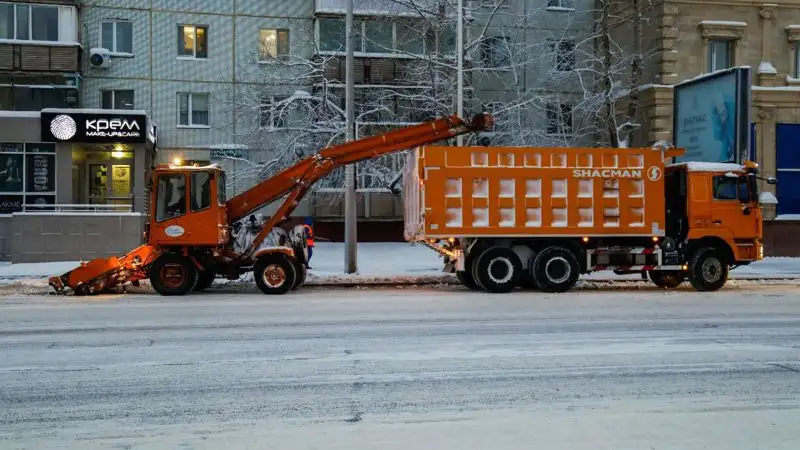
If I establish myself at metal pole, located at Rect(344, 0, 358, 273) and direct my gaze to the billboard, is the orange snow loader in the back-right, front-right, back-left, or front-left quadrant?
back-right

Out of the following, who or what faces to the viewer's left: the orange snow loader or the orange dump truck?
the orange snow loader

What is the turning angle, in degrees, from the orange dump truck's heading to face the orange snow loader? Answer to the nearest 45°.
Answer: approximately 180°

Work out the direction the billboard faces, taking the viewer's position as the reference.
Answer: facing the viewer and to the left of the viewer

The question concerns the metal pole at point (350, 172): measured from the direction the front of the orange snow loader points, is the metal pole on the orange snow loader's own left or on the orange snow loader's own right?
on the orange snow loader's own right

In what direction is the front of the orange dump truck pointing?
to the viewer's right

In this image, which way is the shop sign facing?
toward the camera

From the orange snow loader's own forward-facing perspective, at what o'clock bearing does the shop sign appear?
The shop sign is roughly at 2 o'clock from the orange snow loader.

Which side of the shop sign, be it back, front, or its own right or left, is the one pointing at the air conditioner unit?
back

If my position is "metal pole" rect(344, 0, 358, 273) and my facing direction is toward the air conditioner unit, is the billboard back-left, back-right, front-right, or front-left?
back-right

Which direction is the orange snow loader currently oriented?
to the viewer's left

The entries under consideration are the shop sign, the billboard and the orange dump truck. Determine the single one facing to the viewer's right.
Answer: the orange dump truck

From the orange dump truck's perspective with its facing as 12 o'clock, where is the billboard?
The billboard is roughly at 10 o'clock from the orange dump truck.

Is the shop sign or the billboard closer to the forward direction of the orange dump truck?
the billboard

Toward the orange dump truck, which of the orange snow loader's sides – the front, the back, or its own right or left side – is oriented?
back

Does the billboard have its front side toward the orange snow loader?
yes

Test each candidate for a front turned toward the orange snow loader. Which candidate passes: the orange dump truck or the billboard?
the billboard

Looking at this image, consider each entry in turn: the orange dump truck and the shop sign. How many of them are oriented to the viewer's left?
0
